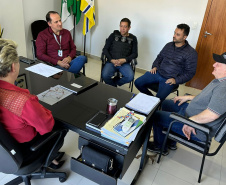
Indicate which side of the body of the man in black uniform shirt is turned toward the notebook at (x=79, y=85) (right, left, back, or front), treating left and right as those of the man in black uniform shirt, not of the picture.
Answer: front

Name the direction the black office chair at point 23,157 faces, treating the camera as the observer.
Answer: facing away from the viewer and to the right of the viewer

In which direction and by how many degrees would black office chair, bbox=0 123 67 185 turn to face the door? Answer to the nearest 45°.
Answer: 0° — it already faces it

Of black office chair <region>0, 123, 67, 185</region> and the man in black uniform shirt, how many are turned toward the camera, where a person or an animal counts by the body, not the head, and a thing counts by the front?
1

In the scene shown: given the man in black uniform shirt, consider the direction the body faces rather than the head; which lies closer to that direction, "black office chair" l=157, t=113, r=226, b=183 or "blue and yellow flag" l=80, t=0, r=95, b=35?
the black office chair

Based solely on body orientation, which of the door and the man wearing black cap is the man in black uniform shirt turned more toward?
the man wearing black cap

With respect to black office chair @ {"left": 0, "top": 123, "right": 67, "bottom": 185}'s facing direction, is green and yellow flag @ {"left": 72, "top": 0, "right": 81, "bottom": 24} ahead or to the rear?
ahead

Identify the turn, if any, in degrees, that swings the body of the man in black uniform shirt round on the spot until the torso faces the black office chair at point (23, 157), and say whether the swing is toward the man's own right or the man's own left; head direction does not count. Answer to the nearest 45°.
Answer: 0° — they already face it

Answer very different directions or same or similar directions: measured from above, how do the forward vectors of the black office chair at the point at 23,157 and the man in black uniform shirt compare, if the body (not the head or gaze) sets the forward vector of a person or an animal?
very different directions

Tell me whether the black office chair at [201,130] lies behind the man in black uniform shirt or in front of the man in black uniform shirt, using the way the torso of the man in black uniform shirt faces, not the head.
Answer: in front
